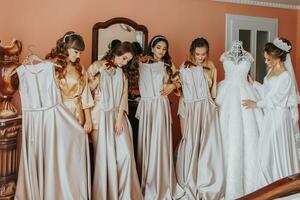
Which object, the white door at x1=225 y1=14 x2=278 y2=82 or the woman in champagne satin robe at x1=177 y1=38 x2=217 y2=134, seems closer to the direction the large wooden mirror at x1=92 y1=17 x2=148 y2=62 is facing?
the woman in champagne satin robe

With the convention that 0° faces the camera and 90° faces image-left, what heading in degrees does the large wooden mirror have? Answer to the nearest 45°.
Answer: approximately 0°
